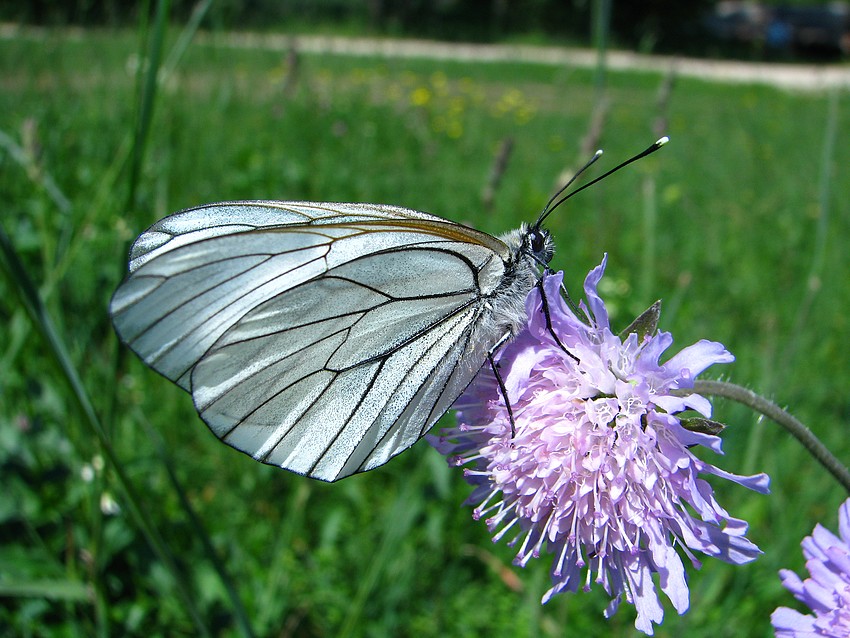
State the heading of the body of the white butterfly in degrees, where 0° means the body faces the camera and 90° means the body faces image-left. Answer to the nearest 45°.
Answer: approximately 270°

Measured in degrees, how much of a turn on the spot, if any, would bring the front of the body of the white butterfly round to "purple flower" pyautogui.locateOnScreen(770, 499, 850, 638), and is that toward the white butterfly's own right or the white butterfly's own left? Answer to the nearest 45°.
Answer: approximately 45° to the white butterfly's own right
